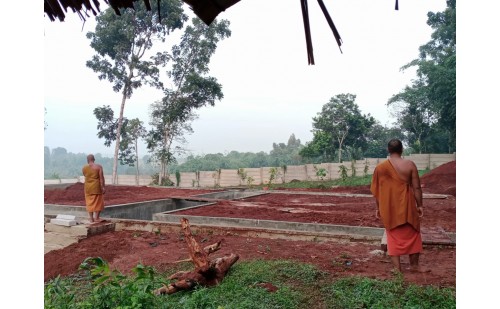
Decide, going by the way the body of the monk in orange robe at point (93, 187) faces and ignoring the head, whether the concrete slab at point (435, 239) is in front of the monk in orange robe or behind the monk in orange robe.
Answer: behind

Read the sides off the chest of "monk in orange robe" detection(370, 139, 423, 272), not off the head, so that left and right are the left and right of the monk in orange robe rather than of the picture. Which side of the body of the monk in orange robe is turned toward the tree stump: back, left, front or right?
left

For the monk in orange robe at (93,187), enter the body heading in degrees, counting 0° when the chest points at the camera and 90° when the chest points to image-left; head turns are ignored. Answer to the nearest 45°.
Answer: approximately 180°

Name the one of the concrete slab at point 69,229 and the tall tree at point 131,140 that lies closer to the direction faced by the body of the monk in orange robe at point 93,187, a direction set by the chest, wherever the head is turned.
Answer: the tall tree

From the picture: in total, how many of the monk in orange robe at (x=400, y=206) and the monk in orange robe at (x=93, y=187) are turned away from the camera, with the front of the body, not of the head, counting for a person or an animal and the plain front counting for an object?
2

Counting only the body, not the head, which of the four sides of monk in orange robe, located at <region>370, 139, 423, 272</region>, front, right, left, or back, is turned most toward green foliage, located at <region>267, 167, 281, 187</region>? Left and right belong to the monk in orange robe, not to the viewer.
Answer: front

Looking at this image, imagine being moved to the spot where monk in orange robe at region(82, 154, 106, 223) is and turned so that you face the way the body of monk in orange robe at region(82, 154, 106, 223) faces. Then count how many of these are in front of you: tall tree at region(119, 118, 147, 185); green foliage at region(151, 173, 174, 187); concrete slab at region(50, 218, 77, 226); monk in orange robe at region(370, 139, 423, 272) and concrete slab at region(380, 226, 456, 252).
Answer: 2

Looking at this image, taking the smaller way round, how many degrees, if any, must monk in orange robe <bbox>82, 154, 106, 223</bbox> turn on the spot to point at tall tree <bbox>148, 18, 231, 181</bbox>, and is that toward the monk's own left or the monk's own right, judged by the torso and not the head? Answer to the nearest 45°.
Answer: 0° — they already face it

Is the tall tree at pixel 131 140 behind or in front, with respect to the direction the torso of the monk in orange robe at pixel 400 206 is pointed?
in front

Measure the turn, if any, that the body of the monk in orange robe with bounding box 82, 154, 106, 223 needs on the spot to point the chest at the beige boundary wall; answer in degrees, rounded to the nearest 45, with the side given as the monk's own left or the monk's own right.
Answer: approximately 45° to the monk's own right

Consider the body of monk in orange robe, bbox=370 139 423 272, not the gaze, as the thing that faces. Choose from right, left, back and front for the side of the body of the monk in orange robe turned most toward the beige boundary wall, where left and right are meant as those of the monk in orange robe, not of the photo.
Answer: front

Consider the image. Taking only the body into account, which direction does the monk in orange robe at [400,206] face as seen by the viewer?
away from the camera

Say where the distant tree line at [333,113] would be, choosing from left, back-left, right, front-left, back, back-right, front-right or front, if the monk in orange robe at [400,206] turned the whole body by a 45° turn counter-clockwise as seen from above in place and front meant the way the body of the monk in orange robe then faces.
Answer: front-right

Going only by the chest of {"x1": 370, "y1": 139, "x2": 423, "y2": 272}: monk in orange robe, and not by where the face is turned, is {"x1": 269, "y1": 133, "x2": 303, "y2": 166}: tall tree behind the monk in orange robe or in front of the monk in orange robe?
in front
